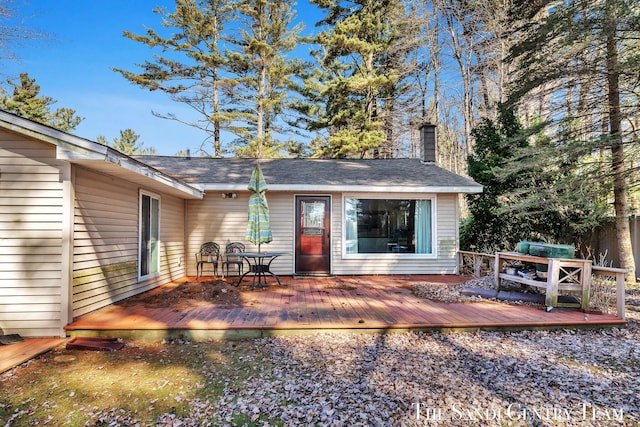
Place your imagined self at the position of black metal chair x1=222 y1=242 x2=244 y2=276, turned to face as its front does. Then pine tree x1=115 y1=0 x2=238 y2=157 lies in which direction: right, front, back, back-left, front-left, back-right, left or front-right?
back

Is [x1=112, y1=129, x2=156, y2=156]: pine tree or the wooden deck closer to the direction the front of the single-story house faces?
the wooden deck

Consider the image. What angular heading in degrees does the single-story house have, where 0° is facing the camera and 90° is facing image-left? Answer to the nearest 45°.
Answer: approximately 0°

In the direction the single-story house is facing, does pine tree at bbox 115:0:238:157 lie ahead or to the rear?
to the rear

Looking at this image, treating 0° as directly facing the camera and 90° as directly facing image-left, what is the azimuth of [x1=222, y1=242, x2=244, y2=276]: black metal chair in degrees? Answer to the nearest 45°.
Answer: approximately 0°

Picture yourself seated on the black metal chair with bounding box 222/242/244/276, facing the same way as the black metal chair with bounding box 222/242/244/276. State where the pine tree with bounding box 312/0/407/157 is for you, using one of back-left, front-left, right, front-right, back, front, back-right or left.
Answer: back-left

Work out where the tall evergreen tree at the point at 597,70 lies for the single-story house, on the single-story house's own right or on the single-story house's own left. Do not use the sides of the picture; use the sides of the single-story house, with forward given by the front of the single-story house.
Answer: on the single-story house's own left

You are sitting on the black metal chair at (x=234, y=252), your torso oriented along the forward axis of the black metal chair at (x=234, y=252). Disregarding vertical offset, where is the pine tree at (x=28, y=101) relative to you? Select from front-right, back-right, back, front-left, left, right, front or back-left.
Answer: back-right
